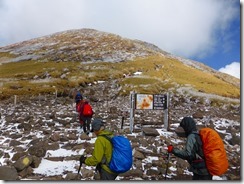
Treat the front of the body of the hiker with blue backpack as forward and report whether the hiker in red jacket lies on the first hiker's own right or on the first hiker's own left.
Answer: on the first hiker's own right

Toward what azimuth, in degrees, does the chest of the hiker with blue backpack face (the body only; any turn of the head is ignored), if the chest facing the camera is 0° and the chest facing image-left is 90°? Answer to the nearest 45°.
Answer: approximately 90°

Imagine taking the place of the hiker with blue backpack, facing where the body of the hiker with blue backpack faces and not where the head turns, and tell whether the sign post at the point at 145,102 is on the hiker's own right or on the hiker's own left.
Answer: on the hiker's own right
